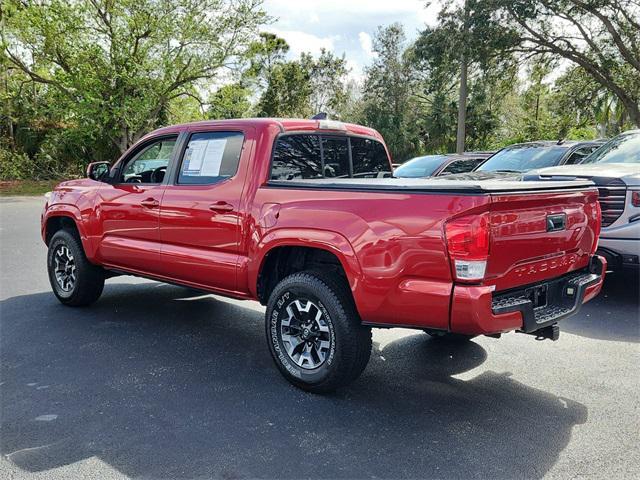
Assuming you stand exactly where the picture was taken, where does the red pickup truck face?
facing away from the viewer and to the left of the viewer

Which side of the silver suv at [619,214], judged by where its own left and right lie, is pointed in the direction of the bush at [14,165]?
right

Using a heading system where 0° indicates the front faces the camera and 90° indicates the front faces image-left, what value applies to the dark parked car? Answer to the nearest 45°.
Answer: approximately 45°

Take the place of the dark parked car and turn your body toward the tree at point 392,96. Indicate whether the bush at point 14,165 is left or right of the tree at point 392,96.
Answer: left

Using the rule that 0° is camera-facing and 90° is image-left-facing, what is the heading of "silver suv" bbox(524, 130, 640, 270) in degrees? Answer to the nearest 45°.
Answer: approximately 45°

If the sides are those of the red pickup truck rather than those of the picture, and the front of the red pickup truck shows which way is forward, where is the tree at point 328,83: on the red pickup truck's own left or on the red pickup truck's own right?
on the red pickup truck's own right

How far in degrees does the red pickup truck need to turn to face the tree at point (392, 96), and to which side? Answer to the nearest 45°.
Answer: approximately 45° to its right

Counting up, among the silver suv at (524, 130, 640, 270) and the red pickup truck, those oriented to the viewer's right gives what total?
0

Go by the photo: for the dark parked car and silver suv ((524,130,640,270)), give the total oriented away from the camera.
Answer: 0

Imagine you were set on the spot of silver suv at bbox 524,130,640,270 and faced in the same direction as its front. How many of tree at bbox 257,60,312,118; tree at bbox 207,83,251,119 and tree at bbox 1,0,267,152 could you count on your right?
3

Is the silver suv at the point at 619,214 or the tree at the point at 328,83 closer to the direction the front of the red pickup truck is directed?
the tree
